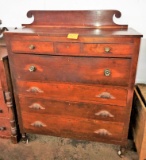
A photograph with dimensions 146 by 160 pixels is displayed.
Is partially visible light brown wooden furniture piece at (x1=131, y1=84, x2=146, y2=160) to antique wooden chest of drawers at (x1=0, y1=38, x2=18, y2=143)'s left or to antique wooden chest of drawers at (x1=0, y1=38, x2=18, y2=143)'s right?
on its left

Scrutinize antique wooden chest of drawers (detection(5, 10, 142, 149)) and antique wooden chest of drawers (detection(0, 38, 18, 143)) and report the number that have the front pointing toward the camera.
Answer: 2

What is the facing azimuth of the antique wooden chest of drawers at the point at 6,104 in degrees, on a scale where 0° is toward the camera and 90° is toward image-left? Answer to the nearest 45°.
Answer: approximately 0°
